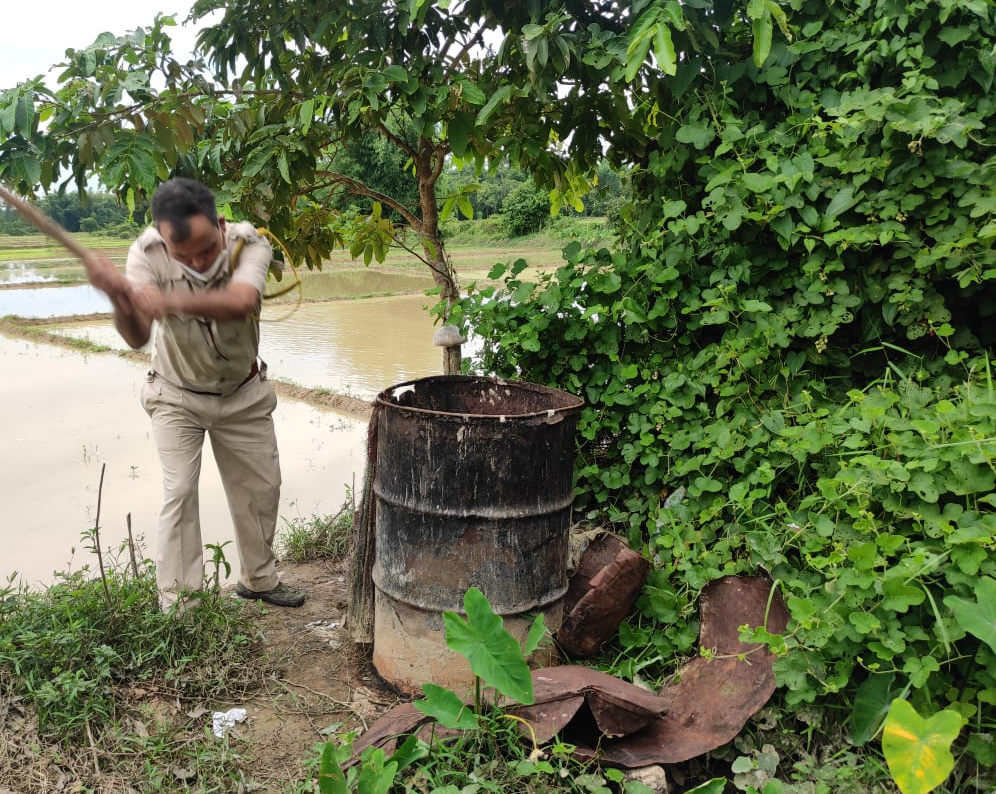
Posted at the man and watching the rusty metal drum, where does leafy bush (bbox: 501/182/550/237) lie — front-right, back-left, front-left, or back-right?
back-left

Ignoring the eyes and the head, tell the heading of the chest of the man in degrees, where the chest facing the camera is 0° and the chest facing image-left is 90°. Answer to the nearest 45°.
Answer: approximately 0°

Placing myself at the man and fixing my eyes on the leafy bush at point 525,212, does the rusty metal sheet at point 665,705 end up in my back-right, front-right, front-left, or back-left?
back-right

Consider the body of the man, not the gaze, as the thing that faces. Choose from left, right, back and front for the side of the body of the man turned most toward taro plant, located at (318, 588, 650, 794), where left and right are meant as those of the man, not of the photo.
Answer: front

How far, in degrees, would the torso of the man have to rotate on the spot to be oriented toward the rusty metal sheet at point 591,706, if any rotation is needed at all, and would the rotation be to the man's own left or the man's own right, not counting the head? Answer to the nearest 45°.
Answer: approximately 45° to the man's own left

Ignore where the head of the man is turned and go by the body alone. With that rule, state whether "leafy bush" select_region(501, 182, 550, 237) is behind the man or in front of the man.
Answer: behind

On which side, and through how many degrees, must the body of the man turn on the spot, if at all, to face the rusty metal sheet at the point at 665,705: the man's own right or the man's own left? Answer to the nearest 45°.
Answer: approximately 45° to the man's own left
